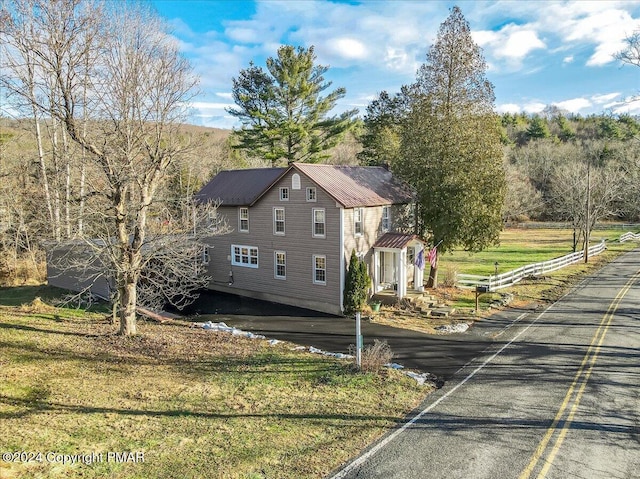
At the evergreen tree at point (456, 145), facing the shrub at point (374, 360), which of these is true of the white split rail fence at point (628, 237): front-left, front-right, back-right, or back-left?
back-left

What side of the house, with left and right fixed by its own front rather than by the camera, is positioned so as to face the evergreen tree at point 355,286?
front

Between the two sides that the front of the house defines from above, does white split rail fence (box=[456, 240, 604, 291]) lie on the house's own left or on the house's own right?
on the house's own left

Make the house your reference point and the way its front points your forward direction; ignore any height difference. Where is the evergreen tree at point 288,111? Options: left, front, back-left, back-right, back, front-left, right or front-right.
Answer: back-left

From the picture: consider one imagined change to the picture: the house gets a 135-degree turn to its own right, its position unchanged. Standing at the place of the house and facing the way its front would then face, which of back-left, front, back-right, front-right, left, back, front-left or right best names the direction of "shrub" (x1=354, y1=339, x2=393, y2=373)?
left

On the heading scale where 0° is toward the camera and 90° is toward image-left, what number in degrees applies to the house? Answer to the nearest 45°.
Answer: approximately 315°
